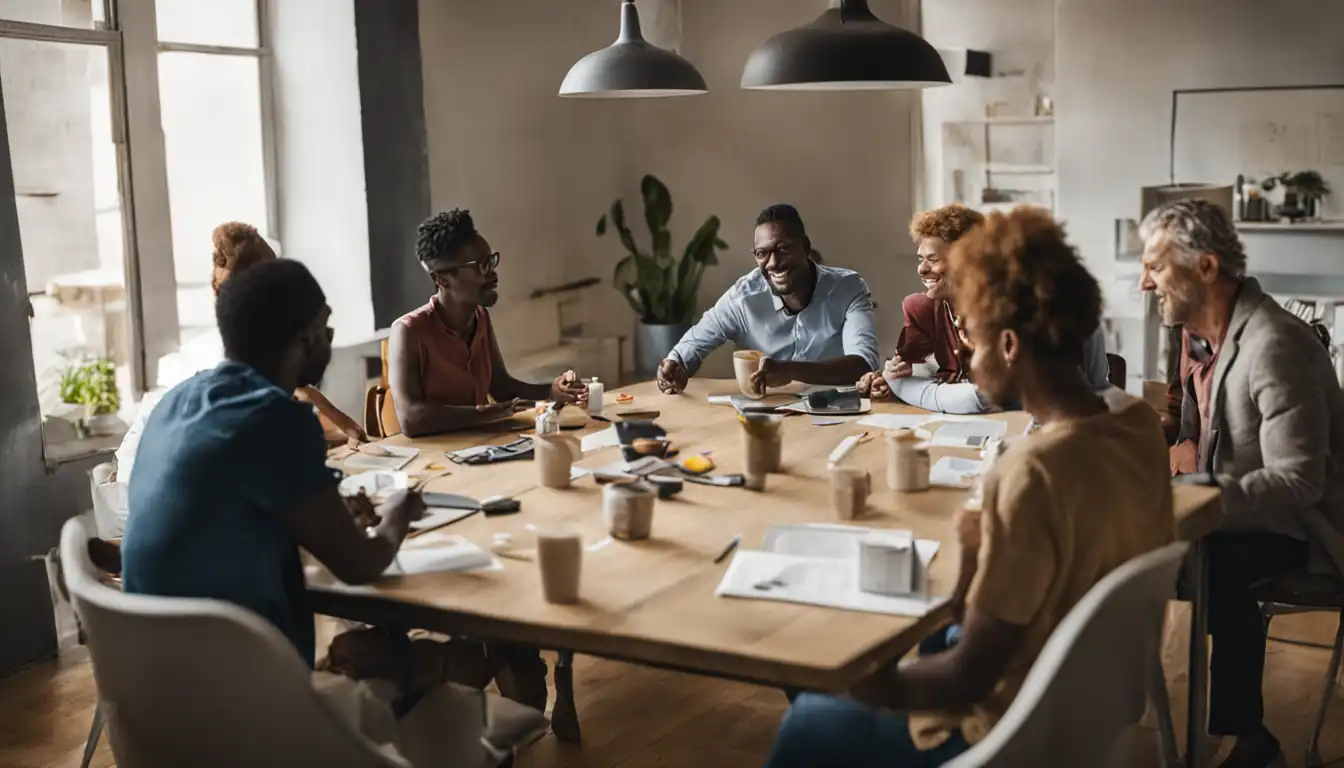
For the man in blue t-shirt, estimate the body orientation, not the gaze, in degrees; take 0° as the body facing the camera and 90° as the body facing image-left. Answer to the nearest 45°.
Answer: approximately 225°

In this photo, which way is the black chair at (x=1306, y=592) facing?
to the viewer's left

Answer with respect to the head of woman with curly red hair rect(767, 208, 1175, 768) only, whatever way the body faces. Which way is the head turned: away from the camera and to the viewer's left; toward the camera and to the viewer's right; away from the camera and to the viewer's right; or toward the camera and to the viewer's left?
away from the camera and to the viewer's left

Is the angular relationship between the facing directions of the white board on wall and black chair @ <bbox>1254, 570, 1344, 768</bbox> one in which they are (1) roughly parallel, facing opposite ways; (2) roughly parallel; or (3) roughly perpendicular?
roughly perpendicular

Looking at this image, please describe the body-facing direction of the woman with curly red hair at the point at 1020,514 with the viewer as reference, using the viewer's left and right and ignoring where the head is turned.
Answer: facing away from the viewer and to the left of the viewer

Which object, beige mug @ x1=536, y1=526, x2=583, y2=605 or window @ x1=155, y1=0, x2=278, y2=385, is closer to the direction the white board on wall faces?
the beige mug

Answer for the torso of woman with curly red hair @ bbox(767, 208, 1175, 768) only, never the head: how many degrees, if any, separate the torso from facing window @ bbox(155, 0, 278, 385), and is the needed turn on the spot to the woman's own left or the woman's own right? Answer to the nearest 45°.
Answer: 0° — they already face it

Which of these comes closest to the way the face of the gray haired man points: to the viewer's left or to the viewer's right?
to the viewer's left

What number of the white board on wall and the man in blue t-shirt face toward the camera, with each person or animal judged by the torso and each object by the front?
1
